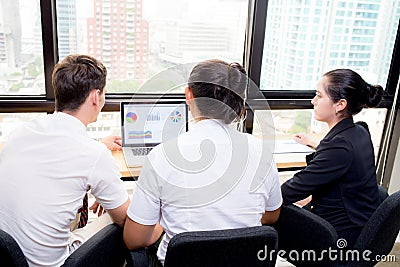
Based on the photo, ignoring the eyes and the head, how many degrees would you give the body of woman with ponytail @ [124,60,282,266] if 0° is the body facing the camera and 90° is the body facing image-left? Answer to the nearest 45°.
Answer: approximately 180°

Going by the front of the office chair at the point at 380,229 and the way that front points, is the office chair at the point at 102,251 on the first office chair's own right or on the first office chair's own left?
on the first office chair's own left

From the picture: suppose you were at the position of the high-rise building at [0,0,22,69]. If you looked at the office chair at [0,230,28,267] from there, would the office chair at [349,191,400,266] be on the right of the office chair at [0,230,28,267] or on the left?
left

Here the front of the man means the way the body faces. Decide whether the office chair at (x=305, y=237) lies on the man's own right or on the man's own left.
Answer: on the man's own right

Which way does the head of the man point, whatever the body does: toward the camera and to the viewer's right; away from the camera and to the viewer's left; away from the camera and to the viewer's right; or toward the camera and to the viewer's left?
away from the camera and to the viewer's right

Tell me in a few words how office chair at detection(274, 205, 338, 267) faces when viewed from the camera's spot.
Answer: facing away from the viewer and to the right of the viewer

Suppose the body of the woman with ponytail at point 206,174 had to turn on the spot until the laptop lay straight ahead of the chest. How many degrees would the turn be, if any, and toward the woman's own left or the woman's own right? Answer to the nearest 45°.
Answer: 0° — they already face it

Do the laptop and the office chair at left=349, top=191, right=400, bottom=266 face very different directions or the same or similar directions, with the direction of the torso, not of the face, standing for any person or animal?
very different directions

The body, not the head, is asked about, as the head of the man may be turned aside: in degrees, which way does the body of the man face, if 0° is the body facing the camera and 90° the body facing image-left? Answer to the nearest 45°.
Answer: approximately 225°

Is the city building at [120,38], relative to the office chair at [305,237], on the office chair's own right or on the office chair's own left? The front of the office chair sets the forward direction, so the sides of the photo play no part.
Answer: on the office chair's own left

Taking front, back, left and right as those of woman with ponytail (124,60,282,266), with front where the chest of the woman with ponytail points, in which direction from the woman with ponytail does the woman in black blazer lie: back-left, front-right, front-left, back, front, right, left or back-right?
front-right
